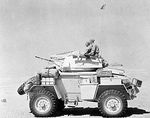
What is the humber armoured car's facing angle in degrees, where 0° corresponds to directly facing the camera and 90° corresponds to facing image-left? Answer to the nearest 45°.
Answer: approximately 90°
